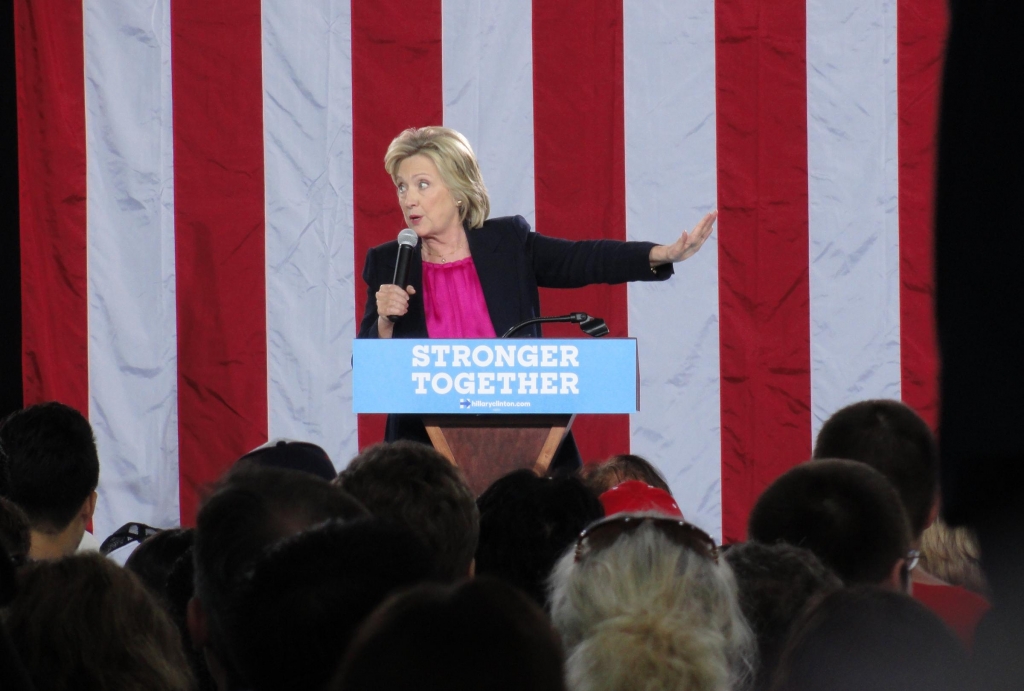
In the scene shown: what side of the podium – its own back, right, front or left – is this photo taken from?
front

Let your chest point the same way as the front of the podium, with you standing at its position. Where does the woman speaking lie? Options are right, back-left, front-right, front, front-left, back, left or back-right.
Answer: back
